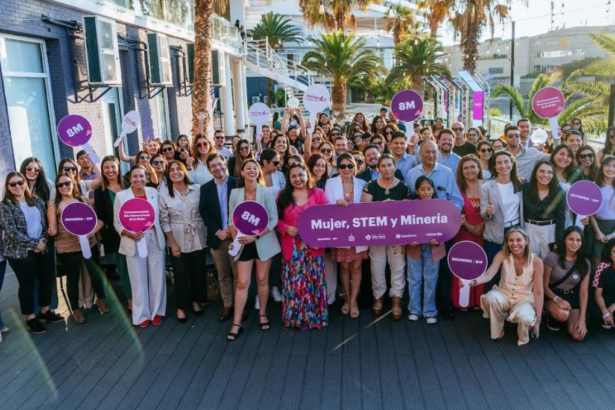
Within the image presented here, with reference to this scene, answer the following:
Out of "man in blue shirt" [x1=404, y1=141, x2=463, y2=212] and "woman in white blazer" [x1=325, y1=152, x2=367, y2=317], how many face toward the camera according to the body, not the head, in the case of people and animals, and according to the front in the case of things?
2

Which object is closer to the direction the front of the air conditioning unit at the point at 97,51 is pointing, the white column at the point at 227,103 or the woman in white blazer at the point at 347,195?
the woman in white blazer

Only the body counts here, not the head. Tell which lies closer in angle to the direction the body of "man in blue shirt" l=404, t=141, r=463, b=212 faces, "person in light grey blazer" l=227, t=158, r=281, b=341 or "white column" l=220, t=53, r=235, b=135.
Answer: the person in light grey blazer

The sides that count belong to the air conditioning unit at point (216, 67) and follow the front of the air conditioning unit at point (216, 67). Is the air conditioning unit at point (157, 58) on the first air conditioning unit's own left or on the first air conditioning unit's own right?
on the first air conditioning unit's own right

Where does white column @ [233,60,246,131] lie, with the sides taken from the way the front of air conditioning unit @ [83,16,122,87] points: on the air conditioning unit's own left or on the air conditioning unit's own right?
on the air conditioning unit's own left

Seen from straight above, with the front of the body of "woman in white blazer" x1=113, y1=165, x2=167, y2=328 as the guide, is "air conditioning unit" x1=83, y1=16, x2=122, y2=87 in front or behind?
behind

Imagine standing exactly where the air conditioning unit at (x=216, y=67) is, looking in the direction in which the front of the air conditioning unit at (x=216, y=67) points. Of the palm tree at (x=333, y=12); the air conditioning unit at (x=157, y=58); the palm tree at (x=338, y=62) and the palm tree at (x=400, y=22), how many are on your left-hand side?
3

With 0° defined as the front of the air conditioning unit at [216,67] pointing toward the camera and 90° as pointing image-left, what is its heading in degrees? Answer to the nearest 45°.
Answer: approximately 315°

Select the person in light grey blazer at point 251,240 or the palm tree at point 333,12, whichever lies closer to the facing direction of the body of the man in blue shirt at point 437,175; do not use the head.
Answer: the person in light grey blazer
